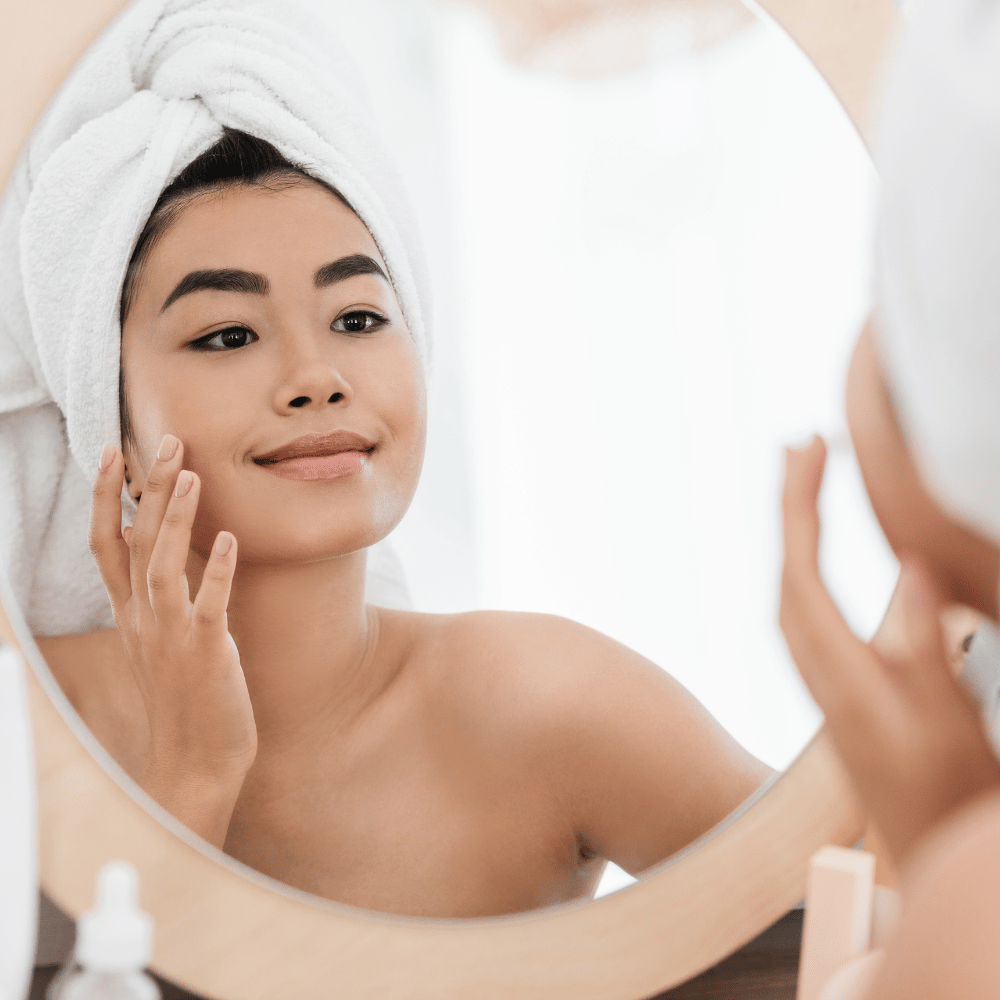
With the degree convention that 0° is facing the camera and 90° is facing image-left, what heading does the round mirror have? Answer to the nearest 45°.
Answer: approximately 0°
